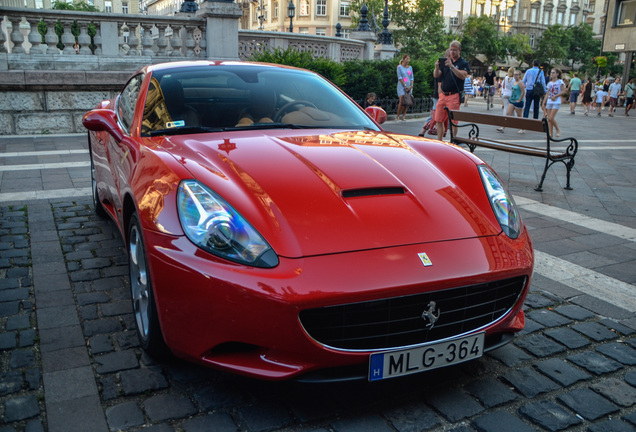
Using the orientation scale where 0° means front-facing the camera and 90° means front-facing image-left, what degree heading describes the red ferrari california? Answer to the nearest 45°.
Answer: approximately 315°

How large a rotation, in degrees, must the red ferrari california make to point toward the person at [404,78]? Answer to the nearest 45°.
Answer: approximately 135° to its left
